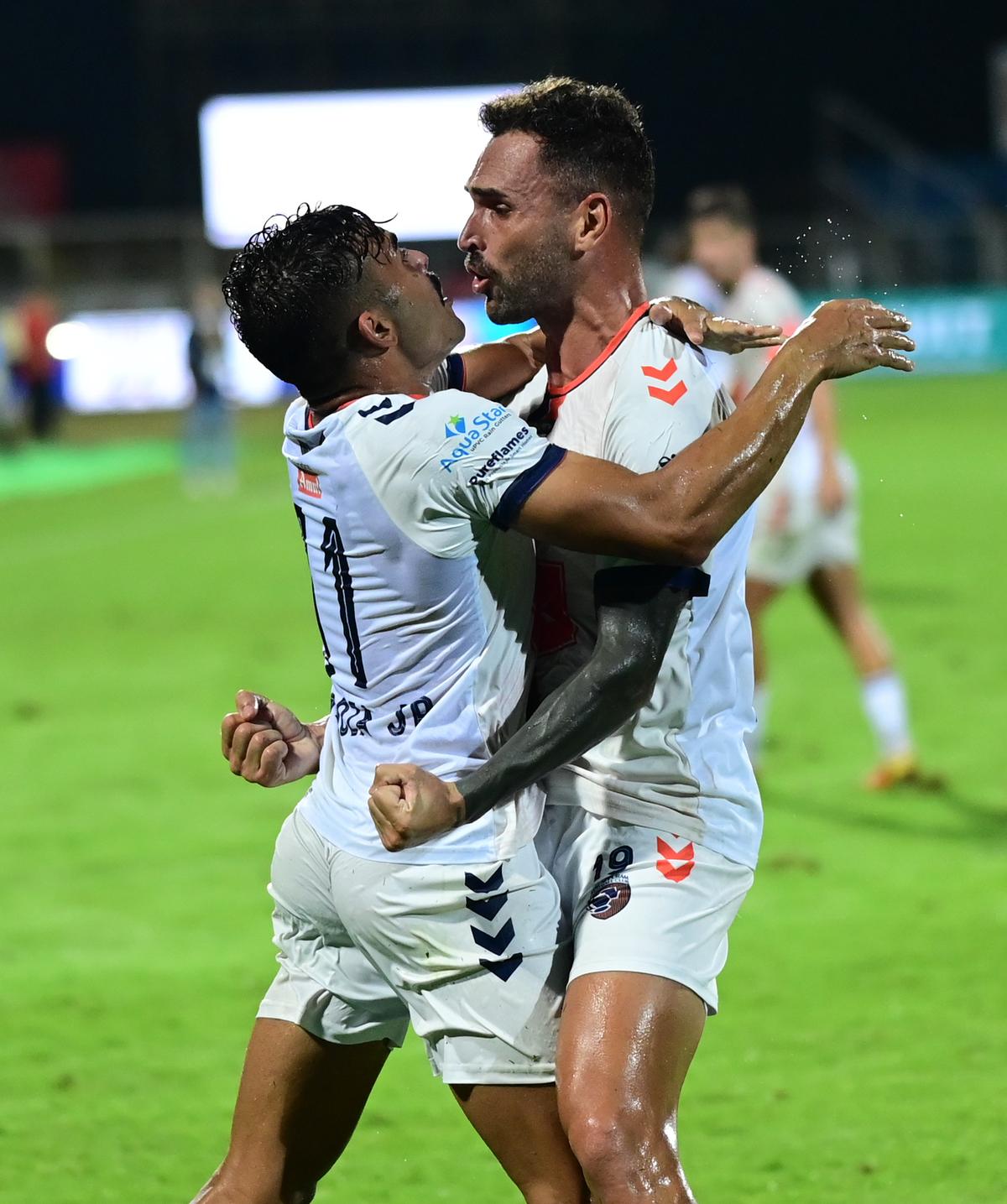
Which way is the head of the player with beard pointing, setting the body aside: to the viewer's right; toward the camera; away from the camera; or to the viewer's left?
to the viewer's left

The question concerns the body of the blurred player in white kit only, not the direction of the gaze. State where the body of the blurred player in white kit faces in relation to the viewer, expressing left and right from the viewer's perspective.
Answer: facing the viewer and to the left of the viewer

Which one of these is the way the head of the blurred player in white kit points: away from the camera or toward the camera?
toward the camera

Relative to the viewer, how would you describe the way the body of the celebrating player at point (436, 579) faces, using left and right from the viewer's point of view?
facing away from the viewer and to the right of the viewer

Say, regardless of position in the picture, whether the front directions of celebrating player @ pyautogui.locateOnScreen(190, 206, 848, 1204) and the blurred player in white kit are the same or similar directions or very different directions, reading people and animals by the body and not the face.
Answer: very different directions

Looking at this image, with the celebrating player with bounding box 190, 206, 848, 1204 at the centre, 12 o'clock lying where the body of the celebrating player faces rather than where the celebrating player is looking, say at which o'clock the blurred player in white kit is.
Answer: The blurred player in white kit is roughly at 11 o'clock from the celebrating player.
